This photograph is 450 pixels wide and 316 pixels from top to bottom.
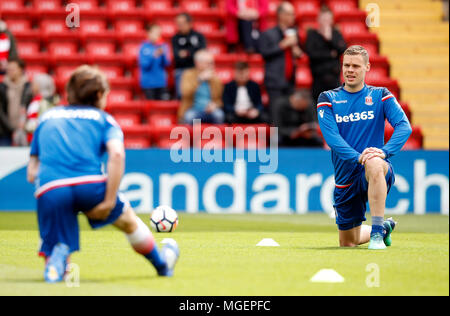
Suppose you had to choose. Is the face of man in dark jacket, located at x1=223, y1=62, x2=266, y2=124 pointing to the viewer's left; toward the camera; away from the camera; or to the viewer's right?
toward the camera

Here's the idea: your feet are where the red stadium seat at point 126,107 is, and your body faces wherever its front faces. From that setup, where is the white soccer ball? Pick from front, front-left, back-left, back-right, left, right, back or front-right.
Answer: front

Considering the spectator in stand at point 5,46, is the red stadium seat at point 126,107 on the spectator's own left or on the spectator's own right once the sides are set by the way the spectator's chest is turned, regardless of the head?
on the spectator's own left

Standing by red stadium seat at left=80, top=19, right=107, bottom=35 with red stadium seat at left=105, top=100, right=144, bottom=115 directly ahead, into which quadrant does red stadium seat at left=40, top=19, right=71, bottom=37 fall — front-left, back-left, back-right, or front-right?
back-right

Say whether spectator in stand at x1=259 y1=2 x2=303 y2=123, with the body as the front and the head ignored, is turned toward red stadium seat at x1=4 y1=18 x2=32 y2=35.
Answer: no

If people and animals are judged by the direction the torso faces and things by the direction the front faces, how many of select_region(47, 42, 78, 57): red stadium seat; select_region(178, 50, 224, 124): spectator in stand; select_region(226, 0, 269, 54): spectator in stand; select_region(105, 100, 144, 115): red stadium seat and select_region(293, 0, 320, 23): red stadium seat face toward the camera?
5

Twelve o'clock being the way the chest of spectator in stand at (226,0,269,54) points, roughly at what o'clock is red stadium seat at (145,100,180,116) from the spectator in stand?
The red stadium seat is roughly at 2 o'clock from the spectator in stand.

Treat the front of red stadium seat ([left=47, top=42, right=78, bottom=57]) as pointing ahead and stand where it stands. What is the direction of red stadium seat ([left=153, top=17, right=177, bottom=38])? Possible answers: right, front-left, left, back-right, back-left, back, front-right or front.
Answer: left

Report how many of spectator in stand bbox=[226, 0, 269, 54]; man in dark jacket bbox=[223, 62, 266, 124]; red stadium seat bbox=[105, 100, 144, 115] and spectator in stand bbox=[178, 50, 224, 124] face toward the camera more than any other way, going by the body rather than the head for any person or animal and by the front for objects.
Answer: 4

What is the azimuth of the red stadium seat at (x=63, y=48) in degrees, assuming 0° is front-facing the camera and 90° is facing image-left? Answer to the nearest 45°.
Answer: approximately 0°

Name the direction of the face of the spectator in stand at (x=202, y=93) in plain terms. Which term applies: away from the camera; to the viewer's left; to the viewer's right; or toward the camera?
toward the camera

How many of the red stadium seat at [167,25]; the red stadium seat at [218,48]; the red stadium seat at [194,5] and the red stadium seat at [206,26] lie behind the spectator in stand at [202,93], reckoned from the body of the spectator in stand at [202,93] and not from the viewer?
4

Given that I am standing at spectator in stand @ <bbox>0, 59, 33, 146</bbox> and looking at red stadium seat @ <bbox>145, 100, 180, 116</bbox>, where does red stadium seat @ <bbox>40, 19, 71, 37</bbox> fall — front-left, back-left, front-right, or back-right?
front-left

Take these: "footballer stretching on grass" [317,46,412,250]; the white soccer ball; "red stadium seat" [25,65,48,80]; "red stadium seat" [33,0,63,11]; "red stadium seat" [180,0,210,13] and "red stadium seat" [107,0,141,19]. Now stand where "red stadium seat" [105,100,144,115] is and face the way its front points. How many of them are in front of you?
2

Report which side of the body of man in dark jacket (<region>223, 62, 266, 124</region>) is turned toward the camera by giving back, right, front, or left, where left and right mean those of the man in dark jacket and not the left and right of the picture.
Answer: front

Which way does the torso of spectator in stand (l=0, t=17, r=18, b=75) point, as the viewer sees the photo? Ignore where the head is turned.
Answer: toward the camera

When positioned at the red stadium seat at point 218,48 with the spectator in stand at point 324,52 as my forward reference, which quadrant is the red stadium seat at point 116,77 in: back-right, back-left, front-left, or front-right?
back-right

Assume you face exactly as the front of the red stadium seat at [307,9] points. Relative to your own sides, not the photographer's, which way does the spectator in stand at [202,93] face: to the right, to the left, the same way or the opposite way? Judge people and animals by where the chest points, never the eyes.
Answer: the same way

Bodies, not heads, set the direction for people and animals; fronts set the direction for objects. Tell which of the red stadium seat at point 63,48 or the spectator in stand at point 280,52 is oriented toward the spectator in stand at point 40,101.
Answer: the red stadium seat

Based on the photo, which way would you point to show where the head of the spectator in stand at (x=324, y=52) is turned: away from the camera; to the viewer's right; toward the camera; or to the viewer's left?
toward the camera
